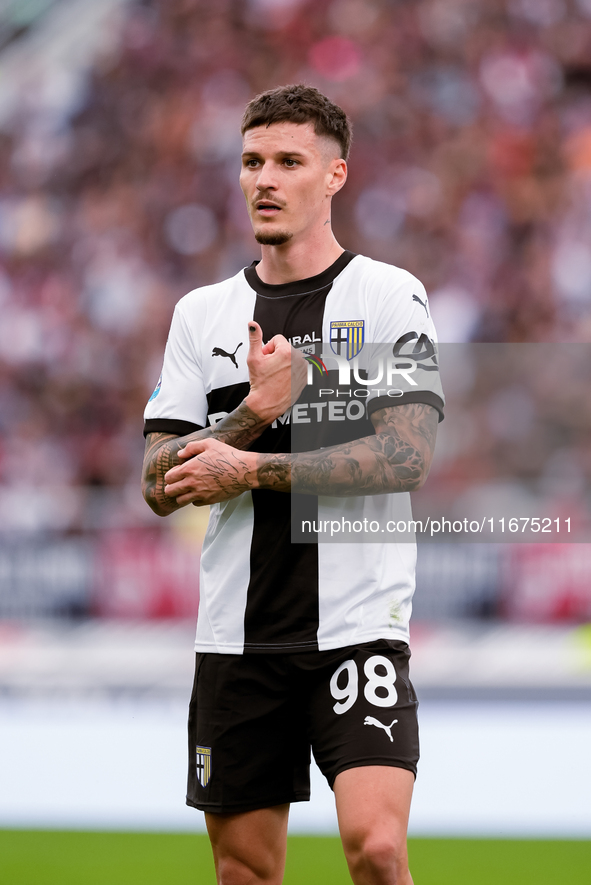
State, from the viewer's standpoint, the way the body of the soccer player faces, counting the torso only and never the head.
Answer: toward the camera
